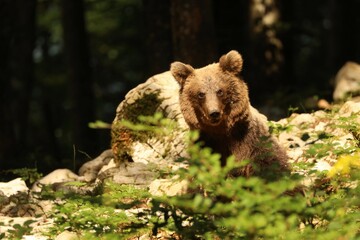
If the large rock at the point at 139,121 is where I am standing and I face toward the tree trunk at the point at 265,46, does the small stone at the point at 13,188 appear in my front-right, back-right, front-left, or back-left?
back-left

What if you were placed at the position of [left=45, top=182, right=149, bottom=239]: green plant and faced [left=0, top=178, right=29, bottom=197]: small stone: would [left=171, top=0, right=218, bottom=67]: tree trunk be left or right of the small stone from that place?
right

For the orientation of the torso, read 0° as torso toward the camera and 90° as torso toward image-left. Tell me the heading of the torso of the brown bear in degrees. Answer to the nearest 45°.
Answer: approximately 45°

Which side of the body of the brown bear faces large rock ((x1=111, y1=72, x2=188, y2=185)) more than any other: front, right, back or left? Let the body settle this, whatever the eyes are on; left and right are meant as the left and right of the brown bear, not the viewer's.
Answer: right

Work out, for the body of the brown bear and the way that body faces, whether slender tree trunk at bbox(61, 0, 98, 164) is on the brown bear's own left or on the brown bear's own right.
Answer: on the brown bear's own right

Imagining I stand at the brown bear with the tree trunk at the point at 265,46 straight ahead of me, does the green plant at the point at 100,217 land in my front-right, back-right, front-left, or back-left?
back-left

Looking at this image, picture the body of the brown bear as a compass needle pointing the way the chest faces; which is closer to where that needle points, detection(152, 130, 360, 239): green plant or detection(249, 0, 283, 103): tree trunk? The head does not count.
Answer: the green plant

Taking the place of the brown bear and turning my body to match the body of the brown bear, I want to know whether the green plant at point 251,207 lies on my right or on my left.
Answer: on my left

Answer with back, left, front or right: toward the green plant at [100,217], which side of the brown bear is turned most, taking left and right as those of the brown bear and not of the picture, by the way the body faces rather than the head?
front

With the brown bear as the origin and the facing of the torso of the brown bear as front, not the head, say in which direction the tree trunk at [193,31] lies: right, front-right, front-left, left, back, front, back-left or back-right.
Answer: back-right

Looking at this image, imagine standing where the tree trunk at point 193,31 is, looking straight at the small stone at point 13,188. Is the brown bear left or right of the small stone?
left

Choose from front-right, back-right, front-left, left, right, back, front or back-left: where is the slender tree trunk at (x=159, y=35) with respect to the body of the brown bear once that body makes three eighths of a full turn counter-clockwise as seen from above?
left

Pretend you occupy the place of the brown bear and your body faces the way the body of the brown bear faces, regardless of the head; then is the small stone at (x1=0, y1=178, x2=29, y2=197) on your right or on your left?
on your right
